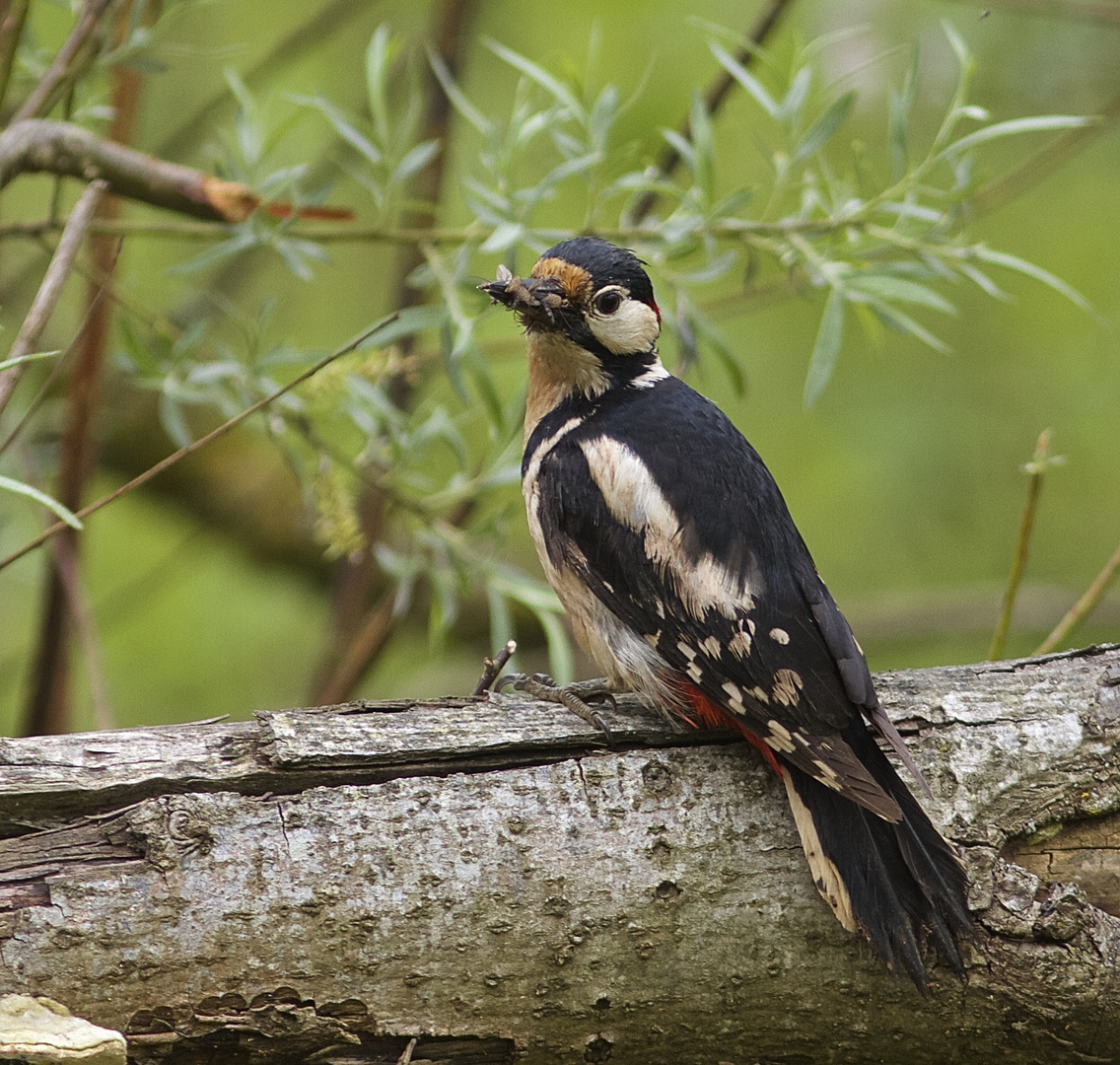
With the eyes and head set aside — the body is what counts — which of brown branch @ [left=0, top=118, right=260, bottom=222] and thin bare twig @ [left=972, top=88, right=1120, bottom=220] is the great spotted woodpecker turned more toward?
the brown branch

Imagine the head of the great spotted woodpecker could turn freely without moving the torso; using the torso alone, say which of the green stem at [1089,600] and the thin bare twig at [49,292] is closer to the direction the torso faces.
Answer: the thin bare twig

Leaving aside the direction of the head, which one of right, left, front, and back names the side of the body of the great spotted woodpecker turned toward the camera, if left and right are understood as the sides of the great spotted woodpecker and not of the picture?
left

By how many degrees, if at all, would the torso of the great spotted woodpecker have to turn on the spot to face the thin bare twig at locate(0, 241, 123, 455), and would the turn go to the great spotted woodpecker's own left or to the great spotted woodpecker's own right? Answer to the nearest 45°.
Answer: approximately 45° to the great spotted woodpecker's own left

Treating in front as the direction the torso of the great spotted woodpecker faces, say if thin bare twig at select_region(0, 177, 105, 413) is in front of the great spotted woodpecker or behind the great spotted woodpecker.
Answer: in front

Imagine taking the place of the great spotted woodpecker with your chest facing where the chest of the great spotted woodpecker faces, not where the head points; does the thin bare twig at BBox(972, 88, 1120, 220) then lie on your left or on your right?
on your right
